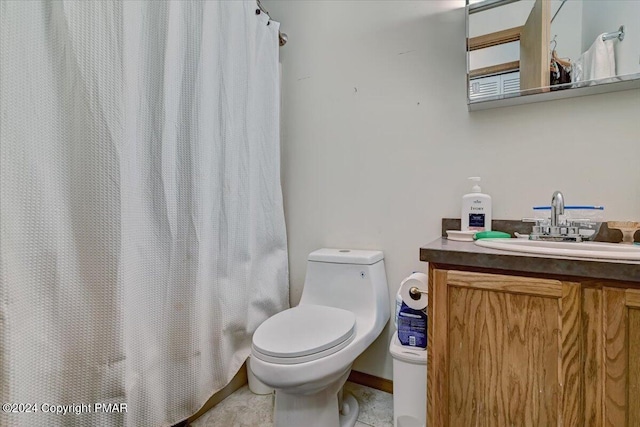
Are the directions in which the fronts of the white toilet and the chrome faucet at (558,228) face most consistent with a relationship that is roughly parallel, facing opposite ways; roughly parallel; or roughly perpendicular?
roughly parallel

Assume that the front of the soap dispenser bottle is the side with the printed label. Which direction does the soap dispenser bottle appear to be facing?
toward the camera

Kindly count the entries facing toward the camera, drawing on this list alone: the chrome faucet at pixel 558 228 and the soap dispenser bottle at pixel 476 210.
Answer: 2

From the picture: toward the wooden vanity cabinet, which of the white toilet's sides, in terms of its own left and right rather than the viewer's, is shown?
left

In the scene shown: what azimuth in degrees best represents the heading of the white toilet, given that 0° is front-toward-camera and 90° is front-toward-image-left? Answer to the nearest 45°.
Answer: approximately 45°

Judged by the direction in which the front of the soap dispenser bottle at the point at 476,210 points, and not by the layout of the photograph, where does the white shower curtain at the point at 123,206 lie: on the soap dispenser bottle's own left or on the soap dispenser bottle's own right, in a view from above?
on the soap dispenser bottle's own right

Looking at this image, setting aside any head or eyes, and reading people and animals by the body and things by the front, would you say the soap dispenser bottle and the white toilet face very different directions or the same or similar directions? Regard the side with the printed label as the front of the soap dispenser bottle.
same or similar directions

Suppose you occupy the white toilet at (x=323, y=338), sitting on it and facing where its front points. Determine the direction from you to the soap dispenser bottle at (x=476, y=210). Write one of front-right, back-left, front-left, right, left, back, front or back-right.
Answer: back-left

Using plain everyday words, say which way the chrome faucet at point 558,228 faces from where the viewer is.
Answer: facing the viewer

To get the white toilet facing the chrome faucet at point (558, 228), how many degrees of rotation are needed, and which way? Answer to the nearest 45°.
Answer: approximately 135° to its left
